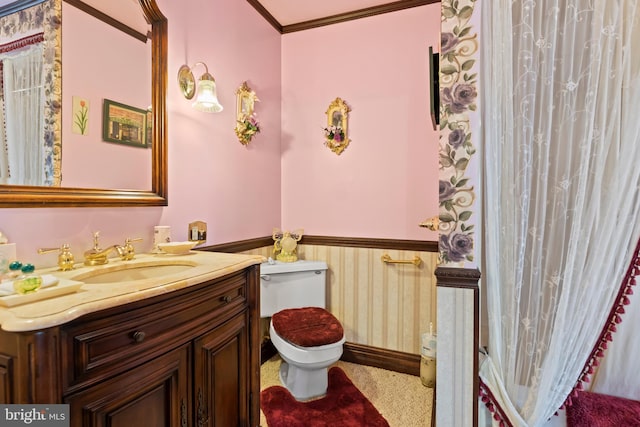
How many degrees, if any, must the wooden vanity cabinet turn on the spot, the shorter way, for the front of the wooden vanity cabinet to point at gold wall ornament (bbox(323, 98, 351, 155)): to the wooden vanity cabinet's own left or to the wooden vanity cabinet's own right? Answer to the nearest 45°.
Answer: approximately 90° to the wooden vanity cabinet's own left

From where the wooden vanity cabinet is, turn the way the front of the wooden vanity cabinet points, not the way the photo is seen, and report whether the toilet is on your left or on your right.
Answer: on your left

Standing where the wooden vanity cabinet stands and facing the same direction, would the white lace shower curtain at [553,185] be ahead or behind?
ahead

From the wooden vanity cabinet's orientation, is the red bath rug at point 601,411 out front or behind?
out front

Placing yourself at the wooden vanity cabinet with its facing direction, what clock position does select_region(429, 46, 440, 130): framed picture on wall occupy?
The framed picture on wall is roughly at 11 o'clock from the wooden vanity cabinet.

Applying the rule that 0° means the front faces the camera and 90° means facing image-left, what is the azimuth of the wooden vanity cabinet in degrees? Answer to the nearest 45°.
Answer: approximately 315°
